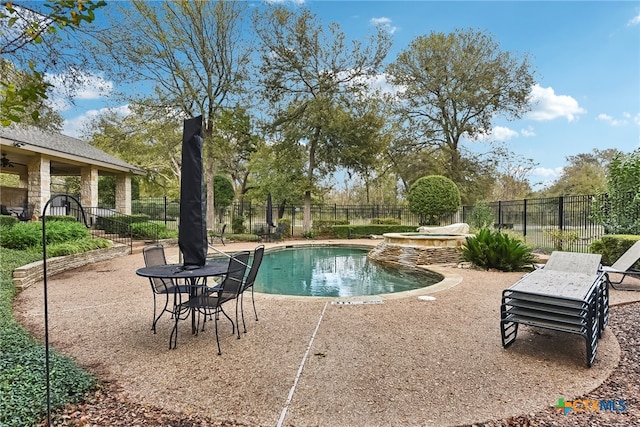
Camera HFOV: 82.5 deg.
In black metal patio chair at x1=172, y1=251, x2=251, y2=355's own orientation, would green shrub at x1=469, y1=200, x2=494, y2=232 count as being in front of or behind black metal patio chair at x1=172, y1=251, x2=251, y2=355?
behind

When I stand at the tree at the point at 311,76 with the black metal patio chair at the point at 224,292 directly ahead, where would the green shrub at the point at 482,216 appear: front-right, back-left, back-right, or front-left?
front-left

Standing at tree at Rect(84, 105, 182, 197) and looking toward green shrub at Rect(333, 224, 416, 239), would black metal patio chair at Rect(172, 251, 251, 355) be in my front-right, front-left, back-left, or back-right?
front-right

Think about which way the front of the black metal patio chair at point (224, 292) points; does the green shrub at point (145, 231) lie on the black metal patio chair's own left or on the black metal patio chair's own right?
on the black metal patio chair's own right

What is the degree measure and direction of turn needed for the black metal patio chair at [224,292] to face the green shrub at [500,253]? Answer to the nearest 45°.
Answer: approximately 180°

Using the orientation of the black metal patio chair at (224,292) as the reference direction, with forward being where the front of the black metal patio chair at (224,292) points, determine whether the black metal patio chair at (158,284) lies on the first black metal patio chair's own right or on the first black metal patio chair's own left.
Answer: on the first black metal patio chair's own right
